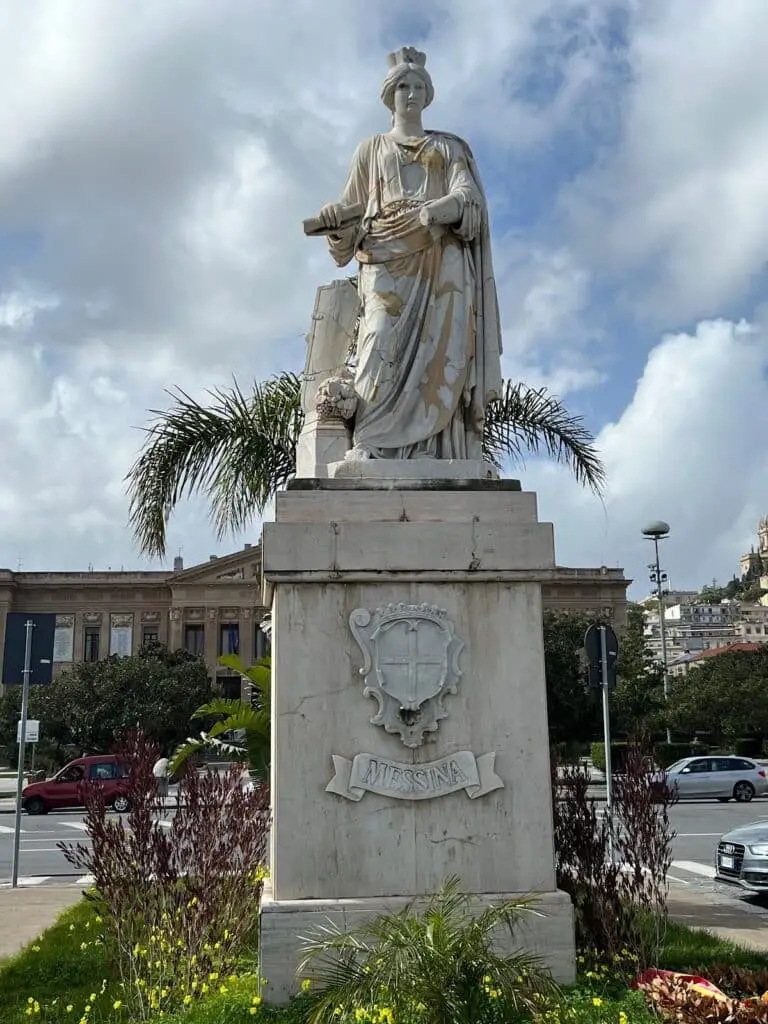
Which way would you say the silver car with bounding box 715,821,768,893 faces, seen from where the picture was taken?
facing the viewer and to the left of the viewer

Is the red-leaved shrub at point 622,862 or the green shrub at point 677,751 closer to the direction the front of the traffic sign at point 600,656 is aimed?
the green shrub

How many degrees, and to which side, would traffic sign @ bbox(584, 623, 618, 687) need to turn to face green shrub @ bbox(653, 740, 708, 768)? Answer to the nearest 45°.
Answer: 0° — it already faces it

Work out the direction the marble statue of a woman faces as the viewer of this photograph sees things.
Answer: facing the viewer

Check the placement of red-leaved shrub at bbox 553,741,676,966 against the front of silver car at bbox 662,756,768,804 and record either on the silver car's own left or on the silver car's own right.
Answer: on the silver car's own left

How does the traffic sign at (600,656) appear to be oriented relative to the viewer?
away from the camera

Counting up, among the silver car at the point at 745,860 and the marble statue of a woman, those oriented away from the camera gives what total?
0

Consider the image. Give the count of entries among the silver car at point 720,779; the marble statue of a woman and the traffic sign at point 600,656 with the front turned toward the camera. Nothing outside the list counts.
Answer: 1

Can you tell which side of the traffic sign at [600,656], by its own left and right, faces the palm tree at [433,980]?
back

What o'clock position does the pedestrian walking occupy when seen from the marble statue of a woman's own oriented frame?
The pedestrian walking is roughly at 5 o'clock from the marble statue of a woman.

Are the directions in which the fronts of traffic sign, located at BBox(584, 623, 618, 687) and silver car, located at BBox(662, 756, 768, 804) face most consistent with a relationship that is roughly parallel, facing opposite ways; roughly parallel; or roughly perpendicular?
roughly perpendicular

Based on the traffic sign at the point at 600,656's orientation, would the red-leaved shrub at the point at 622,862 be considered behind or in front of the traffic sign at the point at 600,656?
behind

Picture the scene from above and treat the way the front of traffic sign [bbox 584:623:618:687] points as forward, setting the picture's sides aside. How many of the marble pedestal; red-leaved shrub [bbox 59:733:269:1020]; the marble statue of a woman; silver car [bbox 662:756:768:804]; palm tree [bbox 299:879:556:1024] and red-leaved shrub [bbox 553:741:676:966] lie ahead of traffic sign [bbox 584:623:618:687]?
1

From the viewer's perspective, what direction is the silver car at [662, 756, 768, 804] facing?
to the viewer's left
